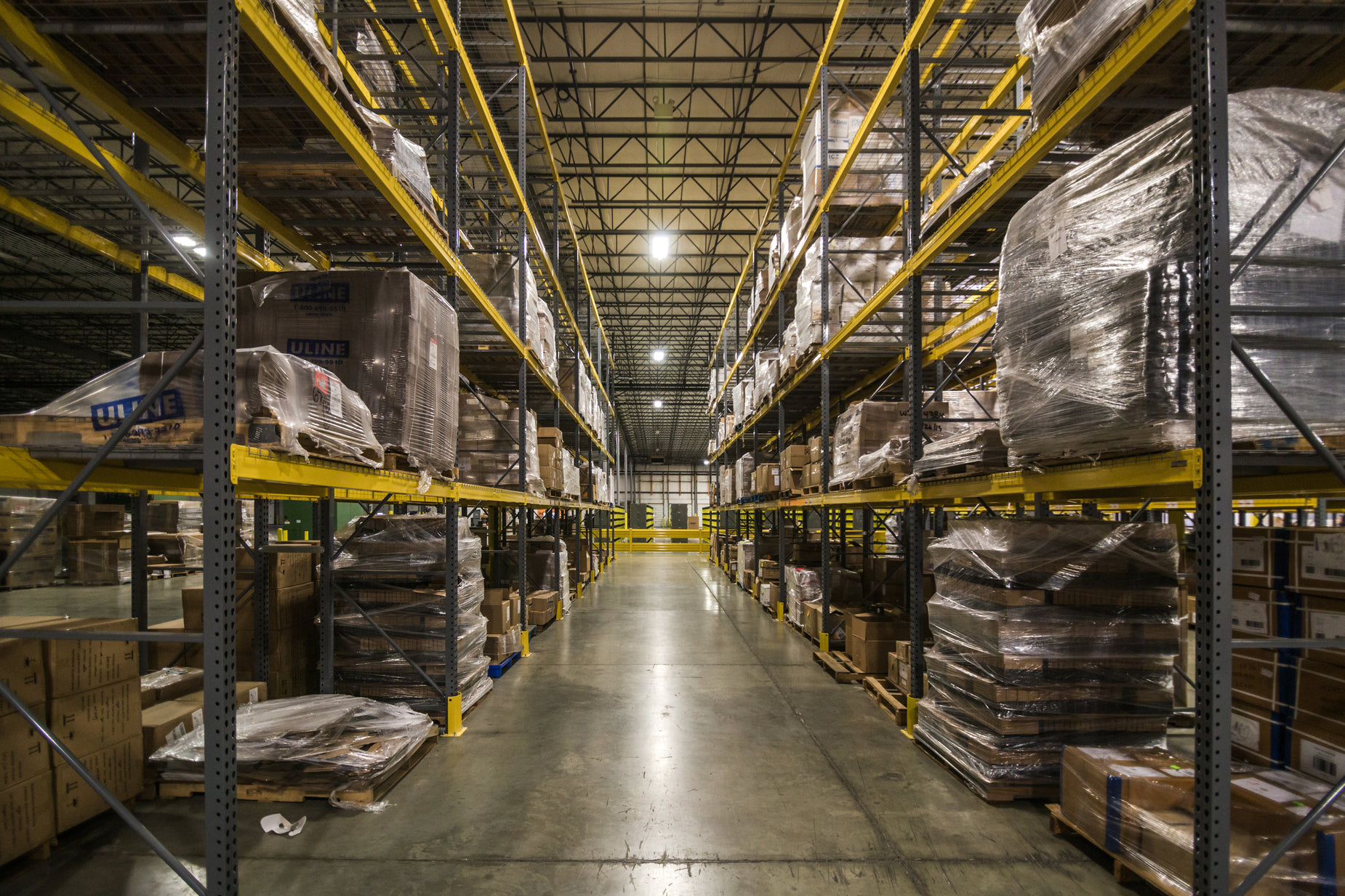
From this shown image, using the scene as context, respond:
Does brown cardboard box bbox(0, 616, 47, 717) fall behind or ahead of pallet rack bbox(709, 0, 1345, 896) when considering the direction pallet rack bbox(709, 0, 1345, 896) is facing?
ahead

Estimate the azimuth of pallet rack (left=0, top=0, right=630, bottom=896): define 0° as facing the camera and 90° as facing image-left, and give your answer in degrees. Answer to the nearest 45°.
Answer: approximately 270°

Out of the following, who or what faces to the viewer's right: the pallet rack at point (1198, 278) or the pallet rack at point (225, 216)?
the pallet rack at point (225, 216)

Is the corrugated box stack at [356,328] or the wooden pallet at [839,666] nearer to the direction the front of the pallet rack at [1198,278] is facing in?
the corrugated box stack

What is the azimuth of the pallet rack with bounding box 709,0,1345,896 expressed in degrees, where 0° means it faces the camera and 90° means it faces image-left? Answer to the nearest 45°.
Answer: approximately 90°
